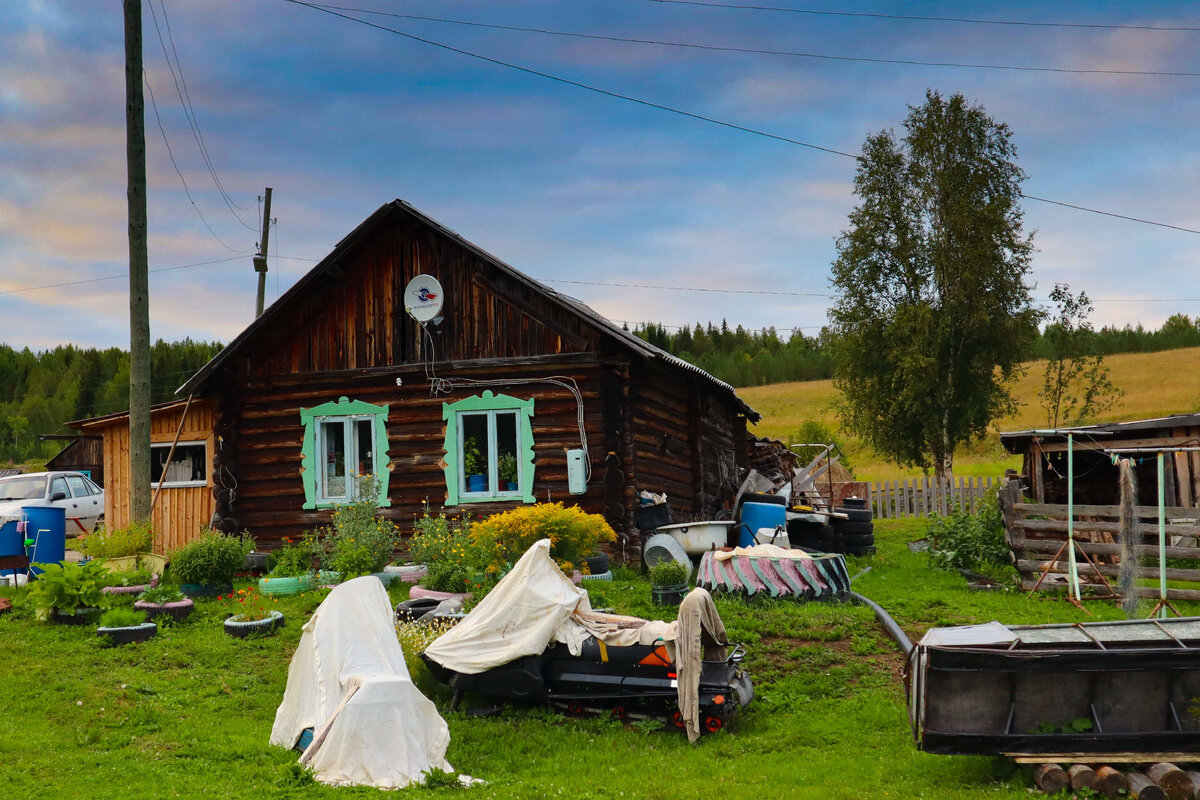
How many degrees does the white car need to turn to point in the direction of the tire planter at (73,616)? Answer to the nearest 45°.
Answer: approximately 45° to its left

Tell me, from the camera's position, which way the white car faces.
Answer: facing the viewer and to the left of the viewer

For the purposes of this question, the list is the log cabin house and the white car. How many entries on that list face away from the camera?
0

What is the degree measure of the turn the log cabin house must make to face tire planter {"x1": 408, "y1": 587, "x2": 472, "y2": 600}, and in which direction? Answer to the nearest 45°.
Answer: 0° — it already faces it

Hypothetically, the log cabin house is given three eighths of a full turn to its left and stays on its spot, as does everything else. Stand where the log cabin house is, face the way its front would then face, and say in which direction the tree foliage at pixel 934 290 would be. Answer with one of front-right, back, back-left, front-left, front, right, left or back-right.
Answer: front

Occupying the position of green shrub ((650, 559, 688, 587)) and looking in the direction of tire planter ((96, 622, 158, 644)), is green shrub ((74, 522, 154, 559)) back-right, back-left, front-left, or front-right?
front-right

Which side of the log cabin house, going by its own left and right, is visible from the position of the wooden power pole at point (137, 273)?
right

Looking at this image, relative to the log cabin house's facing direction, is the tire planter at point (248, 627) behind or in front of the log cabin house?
in front

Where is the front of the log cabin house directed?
toward the camera

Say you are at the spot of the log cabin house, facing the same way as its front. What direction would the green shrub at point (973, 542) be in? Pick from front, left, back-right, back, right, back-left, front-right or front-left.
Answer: left
